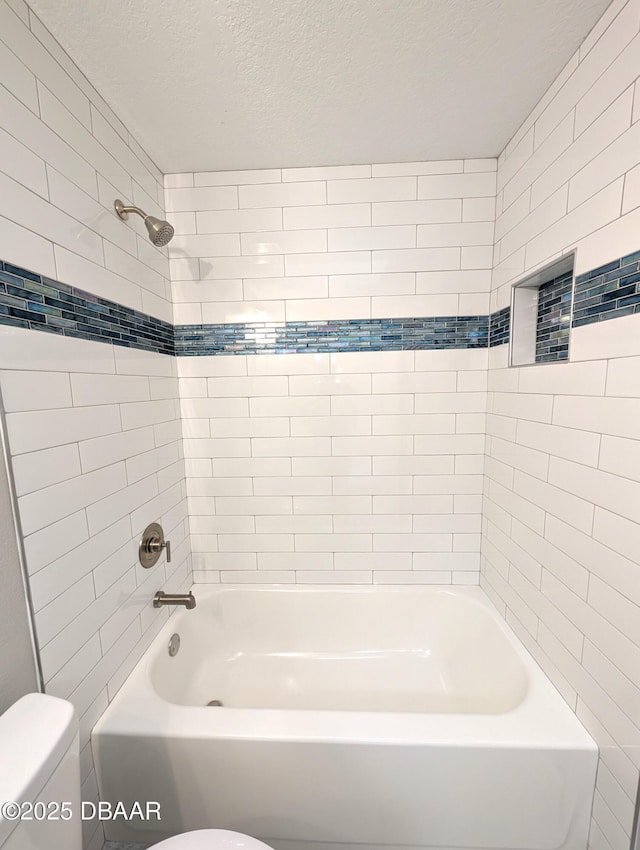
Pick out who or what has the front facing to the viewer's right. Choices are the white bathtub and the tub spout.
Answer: the tub spout

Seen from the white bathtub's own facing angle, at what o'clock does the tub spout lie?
The tub spout is roughly at 4 o'clock from the white bathtub.

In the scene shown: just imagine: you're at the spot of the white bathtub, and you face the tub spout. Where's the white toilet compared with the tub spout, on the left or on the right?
left

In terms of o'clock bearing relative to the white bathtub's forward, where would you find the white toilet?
The white toilet is roughly at 2 o'clock from the white bathtub.

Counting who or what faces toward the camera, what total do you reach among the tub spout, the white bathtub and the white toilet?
1

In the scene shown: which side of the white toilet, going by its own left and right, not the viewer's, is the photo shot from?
right

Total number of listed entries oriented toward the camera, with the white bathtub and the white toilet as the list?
1

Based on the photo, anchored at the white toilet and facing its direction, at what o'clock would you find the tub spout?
The tub spout is roughly at 10 o'clock from the white toilet.

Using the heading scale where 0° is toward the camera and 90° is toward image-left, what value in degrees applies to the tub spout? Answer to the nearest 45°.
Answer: approximately 270°

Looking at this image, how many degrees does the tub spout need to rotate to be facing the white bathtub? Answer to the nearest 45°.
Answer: approximately 45° to its right

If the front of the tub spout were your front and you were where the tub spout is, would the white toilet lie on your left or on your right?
on your right

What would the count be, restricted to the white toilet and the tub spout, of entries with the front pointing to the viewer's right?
2
